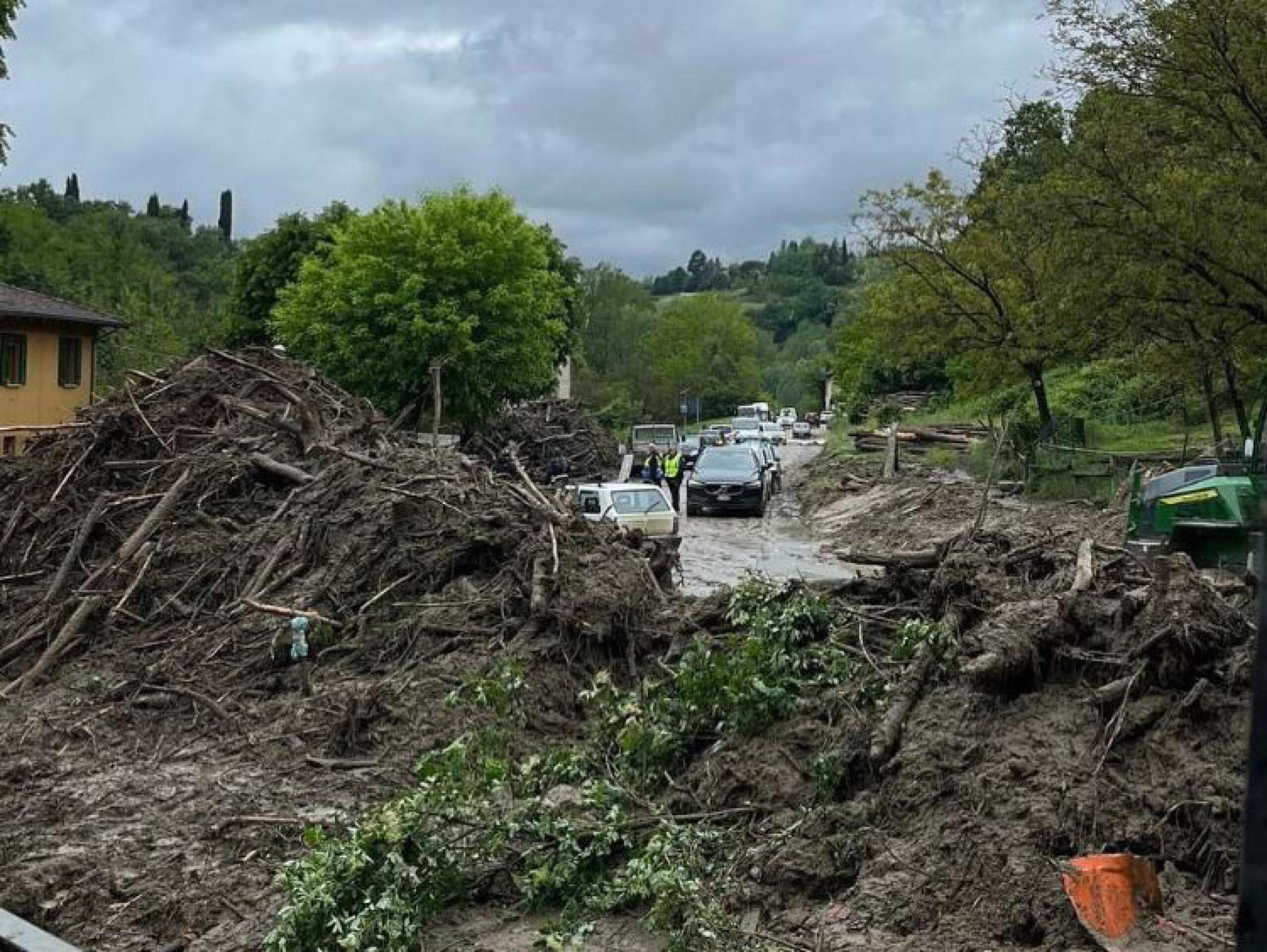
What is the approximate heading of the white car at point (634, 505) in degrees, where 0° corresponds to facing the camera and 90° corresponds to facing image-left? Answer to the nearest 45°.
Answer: approximately 315°

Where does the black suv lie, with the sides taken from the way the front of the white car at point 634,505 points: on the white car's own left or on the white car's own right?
on the white car's own left

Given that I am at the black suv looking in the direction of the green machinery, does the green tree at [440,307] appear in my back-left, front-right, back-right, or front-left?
back-right

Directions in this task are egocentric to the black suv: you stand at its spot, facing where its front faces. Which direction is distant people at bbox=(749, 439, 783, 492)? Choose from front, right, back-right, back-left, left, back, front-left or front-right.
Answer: back

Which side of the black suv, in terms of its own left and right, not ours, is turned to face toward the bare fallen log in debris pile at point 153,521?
front

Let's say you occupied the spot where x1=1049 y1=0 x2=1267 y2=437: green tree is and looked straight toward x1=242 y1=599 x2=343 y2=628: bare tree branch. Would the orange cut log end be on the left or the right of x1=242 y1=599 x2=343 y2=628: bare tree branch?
left

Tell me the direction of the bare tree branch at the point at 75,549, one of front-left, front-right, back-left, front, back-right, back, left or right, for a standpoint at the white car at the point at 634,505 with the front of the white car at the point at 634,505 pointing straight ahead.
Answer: right

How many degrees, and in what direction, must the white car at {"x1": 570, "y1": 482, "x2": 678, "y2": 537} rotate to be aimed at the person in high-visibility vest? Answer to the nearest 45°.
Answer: approximately 135° to its left

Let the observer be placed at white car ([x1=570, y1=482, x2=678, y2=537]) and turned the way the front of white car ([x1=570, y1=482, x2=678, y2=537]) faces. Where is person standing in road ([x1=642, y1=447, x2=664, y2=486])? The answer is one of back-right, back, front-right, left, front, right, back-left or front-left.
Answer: back-left

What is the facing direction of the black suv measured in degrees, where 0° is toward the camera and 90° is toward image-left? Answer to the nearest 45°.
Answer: approximately 0°

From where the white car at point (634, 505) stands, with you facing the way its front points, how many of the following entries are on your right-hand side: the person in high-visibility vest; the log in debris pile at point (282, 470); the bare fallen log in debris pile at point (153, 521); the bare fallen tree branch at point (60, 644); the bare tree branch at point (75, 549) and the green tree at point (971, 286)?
4

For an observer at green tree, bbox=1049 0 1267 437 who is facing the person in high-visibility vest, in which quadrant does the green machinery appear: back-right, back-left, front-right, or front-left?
back-left

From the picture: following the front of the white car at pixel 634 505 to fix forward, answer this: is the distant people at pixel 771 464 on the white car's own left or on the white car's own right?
on the white car's own left

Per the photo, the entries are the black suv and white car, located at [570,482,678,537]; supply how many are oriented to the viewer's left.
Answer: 0

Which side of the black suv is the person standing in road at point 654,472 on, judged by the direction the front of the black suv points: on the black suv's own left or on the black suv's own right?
on the black suv's own right

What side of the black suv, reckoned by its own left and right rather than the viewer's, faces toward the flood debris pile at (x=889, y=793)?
front

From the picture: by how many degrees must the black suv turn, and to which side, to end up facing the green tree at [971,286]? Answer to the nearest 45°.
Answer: approximately 90° to its left

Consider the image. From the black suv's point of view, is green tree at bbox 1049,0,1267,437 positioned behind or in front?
in front
